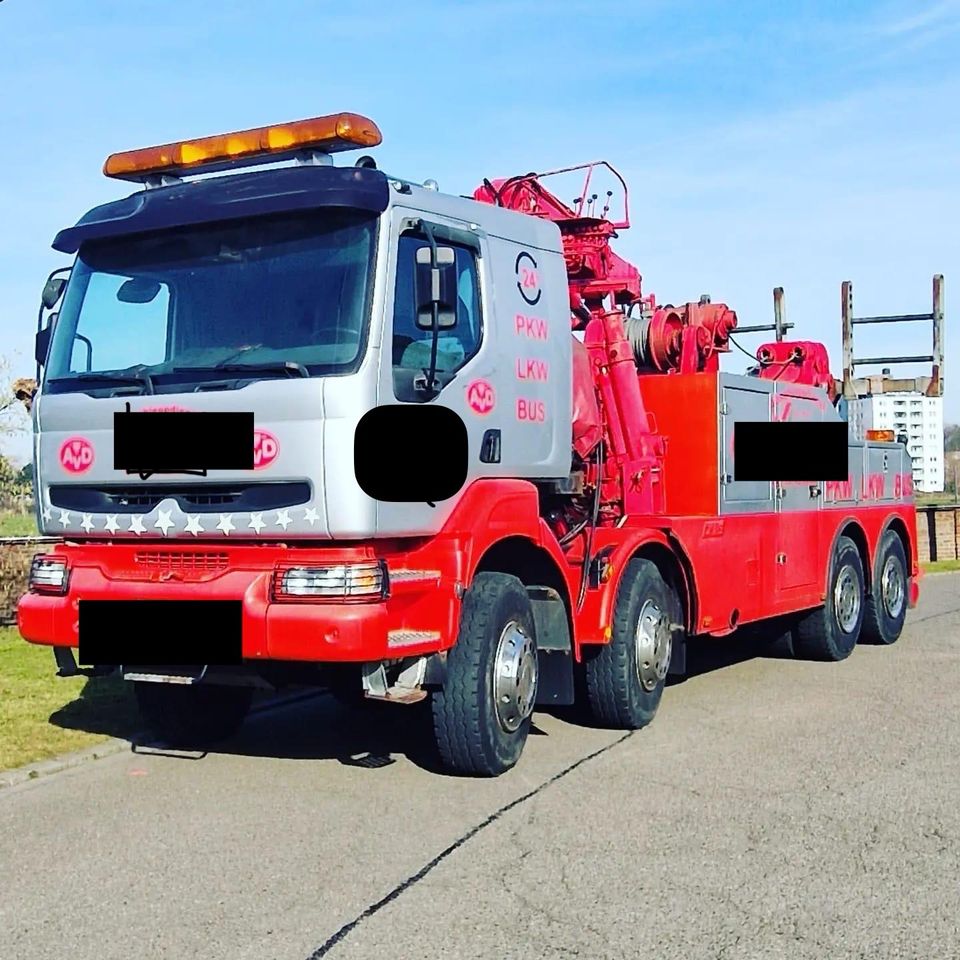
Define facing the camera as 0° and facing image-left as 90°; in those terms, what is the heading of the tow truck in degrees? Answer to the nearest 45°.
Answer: approximately 45°
